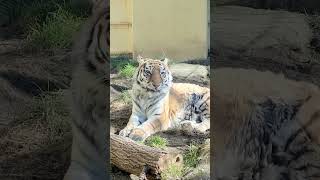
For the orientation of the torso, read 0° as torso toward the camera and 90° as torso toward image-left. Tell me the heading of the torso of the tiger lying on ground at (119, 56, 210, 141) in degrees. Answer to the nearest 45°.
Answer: approximately 45°
